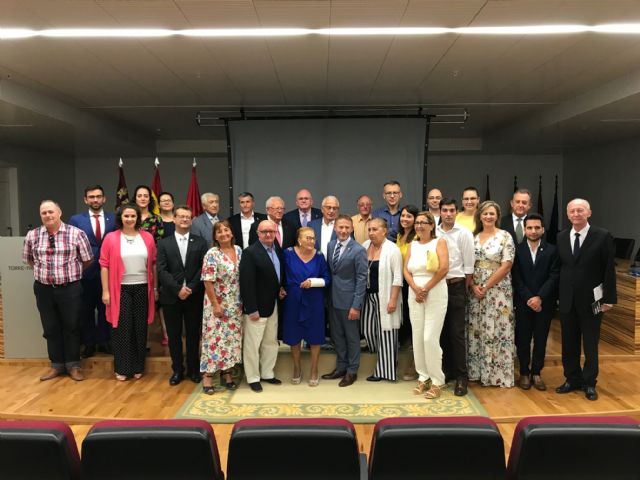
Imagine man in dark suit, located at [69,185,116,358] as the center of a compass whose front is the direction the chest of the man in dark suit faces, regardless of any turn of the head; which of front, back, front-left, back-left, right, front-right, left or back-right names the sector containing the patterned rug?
front-left

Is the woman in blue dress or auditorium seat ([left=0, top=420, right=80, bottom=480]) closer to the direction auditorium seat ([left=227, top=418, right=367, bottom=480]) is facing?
the woman in blue dress

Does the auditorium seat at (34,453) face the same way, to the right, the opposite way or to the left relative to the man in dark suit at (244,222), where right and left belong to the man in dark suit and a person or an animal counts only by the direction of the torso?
the opposite way

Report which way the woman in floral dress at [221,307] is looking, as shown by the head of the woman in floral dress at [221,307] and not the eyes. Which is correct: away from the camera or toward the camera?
toward the camera

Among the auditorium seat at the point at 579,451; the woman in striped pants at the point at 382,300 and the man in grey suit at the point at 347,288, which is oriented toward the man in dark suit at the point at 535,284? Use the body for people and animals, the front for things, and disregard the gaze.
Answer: the auditorium seat

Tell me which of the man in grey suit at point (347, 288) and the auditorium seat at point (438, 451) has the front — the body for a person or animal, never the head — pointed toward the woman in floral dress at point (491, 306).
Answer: the auditorium seat

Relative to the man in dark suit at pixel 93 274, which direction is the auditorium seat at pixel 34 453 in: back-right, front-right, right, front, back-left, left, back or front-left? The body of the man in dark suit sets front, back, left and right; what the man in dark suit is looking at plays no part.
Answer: front

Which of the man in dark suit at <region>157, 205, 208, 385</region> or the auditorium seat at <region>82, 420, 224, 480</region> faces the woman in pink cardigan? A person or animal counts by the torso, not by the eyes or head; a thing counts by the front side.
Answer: the auditorium seat

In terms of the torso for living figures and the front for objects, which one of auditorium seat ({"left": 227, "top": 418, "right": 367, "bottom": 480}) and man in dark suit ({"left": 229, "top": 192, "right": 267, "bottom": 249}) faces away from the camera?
the auditorium seat

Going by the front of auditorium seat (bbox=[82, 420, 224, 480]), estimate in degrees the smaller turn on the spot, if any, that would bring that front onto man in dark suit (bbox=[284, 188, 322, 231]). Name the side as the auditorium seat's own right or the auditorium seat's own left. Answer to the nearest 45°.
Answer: approximately 45° to the auditorium seat's own right

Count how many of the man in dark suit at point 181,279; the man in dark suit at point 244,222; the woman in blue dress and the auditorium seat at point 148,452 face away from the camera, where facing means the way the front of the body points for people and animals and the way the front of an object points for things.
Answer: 1

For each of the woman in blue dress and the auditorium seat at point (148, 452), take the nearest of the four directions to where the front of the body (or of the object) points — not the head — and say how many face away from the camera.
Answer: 1

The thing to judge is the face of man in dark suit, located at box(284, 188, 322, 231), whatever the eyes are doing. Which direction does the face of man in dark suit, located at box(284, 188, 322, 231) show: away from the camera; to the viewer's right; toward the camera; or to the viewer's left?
toward the camera

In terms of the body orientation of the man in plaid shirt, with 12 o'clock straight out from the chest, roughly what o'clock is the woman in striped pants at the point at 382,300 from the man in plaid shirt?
The woman in striped pants is roughly at 10 o'clock from the man in plaid shirt.

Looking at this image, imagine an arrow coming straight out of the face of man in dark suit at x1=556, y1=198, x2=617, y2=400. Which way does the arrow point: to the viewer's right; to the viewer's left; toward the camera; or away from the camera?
toward the camera

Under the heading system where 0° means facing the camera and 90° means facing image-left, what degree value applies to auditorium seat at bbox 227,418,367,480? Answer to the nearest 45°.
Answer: approximately 180°

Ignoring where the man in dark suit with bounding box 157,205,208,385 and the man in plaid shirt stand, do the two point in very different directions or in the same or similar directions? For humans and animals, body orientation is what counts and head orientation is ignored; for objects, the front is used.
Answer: same or similar directions

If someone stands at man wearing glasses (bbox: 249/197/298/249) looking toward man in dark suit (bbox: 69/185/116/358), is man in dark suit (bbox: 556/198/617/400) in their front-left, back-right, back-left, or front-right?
back-left

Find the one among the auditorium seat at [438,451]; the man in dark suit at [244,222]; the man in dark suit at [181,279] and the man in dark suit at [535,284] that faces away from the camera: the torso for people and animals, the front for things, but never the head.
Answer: the auditorium seat

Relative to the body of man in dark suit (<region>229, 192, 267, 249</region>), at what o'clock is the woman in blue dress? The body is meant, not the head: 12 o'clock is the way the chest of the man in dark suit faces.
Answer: The woman in blue dress is roughly at 11 o'clock from the man in dark suit.

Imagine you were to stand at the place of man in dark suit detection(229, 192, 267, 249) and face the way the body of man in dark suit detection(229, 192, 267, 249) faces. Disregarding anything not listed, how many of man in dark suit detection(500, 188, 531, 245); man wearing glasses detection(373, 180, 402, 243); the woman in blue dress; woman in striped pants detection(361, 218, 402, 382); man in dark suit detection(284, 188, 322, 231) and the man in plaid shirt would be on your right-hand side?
1

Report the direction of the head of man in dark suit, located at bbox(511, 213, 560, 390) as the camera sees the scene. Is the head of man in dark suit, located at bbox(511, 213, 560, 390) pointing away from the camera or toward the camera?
toward the camera

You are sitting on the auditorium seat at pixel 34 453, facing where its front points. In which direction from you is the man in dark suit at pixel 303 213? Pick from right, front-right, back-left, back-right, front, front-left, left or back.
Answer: front-right

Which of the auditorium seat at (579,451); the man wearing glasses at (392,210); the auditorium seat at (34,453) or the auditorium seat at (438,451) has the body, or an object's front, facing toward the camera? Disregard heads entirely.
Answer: the man wearing glasses

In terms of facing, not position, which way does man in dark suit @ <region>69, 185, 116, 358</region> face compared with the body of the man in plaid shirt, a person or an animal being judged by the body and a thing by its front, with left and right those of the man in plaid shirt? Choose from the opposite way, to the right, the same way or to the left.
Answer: the same way
